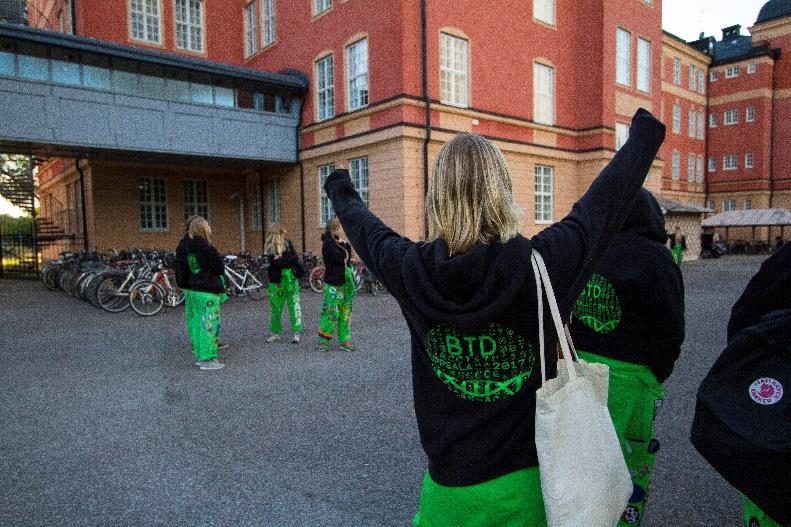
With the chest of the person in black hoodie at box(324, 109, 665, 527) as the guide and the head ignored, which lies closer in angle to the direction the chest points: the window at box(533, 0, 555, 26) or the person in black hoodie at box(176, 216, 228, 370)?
the window

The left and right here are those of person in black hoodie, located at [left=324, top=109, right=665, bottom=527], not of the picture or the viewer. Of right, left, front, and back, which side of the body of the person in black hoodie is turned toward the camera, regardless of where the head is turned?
back

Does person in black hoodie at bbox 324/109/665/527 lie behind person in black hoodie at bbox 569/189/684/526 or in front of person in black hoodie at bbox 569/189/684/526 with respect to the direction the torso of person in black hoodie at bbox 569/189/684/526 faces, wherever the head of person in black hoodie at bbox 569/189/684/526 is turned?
behind

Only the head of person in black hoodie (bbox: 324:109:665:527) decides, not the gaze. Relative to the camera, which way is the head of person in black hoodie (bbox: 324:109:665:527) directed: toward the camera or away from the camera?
away from the camera

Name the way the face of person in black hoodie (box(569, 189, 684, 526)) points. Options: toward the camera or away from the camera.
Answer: away from the camera

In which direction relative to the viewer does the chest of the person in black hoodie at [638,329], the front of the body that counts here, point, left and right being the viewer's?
facing away from the viewer and to the right of the viewer

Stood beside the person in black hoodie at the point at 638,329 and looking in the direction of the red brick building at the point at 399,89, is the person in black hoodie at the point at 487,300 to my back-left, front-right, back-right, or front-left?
back-left

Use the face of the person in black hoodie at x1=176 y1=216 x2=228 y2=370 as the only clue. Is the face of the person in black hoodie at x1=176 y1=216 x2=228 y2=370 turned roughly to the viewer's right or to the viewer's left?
to the viewer's right
